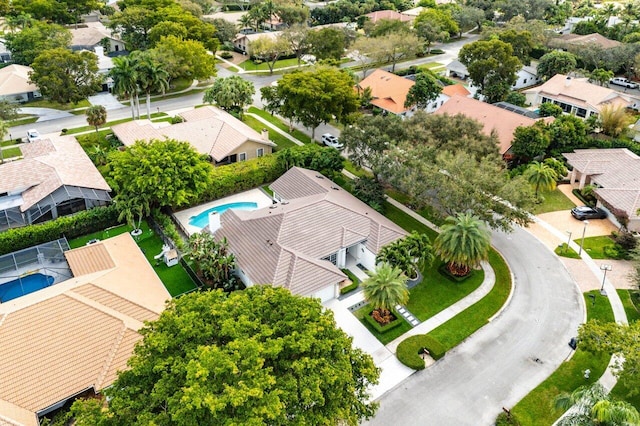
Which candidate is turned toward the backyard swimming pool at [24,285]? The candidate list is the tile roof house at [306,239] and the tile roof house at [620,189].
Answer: the tile roof house at [620,189]

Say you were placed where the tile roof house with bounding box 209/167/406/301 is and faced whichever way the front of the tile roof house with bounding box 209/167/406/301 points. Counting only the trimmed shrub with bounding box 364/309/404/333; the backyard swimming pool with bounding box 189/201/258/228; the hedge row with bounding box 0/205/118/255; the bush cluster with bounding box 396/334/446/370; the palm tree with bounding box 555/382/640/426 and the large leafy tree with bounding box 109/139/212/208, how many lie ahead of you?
3

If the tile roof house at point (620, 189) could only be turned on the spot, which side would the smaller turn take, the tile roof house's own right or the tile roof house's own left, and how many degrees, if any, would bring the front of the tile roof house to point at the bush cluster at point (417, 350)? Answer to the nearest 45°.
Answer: approximately 45° to the tile roof house's own left

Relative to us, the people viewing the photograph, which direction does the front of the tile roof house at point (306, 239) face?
facing the viewer and to the right of the viewer

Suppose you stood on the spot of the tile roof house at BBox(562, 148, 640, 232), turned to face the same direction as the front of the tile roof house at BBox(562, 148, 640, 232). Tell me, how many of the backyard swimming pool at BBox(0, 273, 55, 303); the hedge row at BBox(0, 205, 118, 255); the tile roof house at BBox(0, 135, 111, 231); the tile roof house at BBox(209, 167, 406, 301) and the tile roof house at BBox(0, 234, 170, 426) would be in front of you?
5

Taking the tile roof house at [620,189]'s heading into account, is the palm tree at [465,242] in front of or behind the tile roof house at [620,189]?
in front

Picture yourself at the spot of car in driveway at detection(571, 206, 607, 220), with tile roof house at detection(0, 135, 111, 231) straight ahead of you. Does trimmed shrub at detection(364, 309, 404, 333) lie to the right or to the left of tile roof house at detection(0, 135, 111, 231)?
left

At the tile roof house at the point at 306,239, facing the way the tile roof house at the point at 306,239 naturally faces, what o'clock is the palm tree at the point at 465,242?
The palm tree is roughly at 11 o'clock from the tile roof house.

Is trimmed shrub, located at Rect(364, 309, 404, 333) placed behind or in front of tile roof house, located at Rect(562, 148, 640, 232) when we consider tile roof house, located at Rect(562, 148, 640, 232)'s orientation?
in front

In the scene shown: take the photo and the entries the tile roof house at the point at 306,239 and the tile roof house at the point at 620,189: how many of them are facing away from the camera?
0

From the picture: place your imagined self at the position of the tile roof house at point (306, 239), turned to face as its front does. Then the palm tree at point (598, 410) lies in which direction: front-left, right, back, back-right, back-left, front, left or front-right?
front

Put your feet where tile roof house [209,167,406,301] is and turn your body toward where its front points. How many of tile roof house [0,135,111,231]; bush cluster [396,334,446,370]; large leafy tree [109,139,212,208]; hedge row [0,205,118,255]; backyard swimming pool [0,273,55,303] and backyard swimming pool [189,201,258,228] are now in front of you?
1

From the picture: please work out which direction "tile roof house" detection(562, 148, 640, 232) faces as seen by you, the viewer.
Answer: facing the viewer and to the left of the viewer

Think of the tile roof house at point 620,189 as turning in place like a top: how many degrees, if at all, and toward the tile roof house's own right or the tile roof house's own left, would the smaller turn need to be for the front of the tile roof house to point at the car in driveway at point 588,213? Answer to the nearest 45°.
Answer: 0° — it already faces it

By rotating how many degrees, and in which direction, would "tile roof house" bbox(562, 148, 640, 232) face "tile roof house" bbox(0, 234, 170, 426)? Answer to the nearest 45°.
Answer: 0° — it already faces it

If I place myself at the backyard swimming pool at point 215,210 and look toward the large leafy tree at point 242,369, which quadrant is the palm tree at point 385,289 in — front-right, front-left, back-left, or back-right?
front-left

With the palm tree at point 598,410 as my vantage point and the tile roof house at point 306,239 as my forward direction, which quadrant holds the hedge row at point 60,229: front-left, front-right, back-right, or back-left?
front-left

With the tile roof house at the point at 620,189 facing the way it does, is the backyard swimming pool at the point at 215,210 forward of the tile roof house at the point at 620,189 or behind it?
forward

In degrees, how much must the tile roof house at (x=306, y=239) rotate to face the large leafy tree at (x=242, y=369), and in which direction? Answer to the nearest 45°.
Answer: approximately 45° to its right

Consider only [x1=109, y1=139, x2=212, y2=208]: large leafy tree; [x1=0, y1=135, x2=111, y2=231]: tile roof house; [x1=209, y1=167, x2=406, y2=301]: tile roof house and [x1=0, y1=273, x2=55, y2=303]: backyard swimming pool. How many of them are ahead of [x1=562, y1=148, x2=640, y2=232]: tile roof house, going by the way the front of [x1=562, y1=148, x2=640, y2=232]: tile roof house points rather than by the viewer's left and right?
4

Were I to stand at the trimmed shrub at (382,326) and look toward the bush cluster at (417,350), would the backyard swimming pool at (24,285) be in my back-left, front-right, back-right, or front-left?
back-right

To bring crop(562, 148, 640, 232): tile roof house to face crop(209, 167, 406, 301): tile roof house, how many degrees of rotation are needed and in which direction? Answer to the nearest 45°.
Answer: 0° — it already faces it
